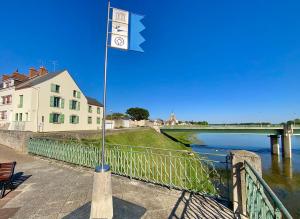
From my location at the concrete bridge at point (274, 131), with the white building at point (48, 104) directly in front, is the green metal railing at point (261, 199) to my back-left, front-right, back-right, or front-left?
front-left

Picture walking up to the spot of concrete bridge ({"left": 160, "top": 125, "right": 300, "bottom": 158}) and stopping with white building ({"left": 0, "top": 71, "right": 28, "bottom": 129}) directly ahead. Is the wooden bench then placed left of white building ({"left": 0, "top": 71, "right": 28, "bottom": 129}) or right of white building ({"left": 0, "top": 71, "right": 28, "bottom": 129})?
left
